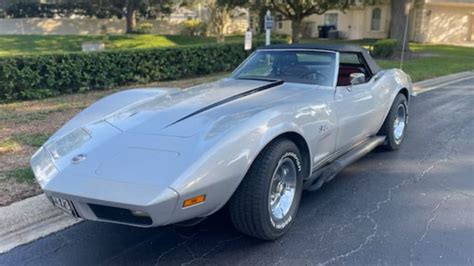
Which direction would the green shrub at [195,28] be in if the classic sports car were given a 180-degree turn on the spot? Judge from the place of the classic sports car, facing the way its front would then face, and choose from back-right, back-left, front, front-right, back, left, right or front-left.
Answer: front-left

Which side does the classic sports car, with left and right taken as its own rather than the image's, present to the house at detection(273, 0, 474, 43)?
back

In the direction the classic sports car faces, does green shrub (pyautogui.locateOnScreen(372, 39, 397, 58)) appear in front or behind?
behind

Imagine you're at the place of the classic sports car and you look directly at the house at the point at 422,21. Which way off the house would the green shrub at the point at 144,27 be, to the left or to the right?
left

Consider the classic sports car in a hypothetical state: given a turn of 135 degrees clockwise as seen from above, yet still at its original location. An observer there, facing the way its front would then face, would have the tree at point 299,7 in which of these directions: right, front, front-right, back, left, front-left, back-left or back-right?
front

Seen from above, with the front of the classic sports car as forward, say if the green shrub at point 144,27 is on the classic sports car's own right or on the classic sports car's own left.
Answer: on the classic sports car's own right

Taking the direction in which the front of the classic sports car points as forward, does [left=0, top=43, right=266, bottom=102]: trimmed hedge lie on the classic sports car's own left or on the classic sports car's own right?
on the classic sports car's own right

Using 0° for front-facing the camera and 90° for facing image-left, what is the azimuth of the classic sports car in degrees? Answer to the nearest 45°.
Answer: approximately 45°
